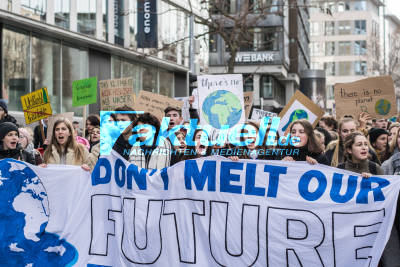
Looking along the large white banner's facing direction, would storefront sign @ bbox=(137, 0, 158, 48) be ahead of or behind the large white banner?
behind

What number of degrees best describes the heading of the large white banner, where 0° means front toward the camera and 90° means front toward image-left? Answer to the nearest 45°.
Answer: approximately 0°

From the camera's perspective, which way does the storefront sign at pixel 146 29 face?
toward the camera

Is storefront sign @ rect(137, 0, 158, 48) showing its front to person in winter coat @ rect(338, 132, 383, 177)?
yes

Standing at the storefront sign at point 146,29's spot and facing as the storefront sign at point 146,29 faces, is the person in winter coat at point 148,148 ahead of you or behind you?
ahead

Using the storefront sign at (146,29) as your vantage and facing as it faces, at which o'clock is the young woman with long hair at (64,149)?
The young woman with long hair is roughly at 12 o'clock from the storefront sign.

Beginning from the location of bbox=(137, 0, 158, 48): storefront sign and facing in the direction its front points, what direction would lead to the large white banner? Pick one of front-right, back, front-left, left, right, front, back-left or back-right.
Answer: front

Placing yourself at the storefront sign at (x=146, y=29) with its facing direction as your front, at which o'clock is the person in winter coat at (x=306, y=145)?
The person in winter coat is roughly at 12 o'clock from the storefront sign.

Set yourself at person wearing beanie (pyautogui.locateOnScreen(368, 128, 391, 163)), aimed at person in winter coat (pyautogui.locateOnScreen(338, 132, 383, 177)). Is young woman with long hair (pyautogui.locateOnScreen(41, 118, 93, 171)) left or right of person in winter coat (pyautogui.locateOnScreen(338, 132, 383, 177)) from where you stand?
right

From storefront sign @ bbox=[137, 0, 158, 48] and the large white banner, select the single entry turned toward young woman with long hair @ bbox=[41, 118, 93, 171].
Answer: the storefront sign

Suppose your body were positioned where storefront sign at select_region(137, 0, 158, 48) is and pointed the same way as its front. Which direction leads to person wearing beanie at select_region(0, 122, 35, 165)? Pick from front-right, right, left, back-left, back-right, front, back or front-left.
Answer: front
